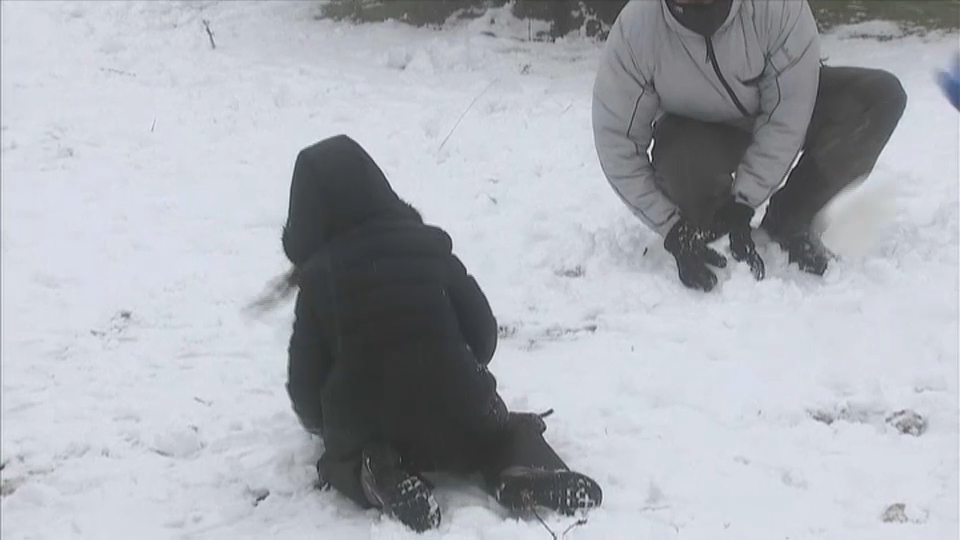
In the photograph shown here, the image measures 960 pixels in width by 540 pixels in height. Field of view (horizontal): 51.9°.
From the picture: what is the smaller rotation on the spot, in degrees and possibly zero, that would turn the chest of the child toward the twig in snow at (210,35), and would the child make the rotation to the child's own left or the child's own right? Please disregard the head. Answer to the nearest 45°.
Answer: approximately 45° to the child's own right

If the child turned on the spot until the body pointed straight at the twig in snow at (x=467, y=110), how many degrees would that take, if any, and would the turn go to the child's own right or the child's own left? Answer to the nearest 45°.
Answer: approximately 45° to the child's own right

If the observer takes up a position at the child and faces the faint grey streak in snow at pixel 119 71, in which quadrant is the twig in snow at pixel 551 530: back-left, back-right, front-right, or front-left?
back-right

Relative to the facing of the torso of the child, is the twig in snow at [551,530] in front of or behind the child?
behind

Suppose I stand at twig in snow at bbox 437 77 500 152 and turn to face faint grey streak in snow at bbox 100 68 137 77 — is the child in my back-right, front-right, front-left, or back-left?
back-left

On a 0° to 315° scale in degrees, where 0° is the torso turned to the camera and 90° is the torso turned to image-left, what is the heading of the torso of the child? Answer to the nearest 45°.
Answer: approximately 135°

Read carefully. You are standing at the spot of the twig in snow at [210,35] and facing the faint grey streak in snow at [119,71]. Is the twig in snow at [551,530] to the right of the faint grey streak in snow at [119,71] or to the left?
left
